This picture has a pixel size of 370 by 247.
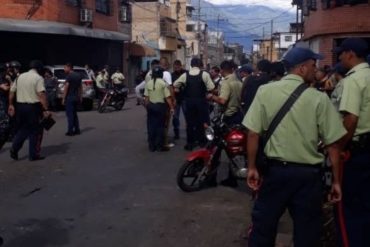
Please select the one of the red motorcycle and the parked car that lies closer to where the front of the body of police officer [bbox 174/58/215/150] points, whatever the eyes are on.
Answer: the parked car

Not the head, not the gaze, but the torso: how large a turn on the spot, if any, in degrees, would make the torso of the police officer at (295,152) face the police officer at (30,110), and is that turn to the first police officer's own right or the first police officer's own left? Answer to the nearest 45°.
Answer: approximately 90° to the first police officer's own left

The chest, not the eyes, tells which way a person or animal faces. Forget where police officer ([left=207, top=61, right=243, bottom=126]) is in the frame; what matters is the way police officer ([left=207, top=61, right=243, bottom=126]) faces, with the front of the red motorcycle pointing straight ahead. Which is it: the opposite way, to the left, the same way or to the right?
to the right

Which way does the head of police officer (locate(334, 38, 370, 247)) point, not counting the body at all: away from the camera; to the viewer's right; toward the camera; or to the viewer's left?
to the viewer's left

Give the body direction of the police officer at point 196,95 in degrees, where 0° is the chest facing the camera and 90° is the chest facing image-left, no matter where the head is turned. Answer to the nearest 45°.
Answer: approximately 180°

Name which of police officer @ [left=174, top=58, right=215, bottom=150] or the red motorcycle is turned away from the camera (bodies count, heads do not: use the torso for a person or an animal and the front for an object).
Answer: the police officer

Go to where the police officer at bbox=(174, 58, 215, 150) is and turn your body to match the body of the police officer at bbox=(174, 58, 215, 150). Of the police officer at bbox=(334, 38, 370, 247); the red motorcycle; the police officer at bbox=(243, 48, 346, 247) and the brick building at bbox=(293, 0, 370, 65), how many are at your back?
3

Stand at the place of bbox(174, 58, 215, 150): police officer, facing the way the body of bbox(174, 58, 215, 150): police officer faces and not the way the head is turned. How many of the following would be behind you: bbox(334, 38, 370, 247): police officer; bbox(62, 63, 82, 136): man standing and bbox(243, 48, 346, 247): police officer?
2

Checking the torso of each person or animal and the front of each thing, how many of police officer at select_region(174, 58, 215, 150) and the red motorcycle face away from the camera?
1

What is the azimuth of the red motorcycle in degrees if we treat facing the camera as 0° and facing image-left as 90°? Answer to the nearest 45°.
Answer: approximately 45°
